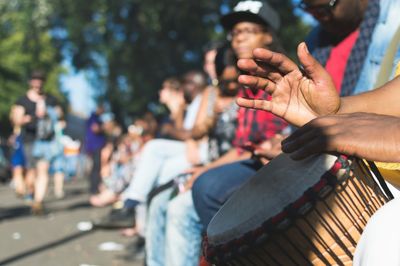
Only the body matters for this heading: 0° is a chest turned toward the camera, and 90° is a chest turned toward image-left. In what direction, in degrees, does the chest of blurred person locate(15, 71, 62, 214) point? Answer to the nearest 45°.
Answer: approximately 0°

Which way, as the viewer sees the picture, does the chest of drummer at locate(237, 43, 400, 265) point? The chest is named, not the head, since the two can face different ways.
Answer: to the viewer's left

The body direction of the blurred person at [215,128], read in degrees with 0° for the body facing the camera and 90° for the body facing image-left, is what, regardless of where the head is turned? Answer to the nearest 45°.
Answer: approximately 45°

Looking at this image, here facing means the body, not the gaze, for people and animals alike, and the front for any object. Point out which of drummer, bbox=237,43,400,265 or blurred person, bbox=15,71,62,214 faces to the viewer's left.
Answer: the drummer

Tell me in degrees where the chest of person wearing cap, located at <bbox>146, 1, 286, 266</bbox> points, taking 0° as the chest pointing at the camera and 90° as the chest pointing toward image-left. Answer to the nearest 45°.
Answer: approximately 45°
